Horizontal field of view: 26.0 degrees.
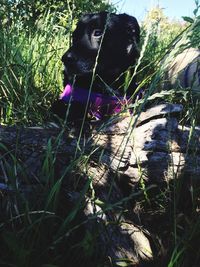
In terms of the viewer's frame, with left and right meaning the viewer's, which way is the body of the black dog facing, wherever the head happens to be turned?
facing the viewer and to the left of the viewer
